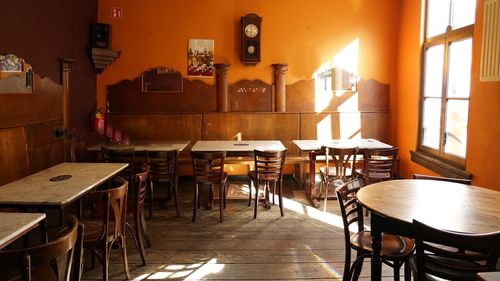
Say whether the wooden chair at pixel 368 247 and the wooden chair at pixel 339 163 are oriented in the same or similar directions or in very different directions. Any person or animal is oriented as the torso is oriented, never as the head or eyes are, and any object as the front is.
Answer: very different directions

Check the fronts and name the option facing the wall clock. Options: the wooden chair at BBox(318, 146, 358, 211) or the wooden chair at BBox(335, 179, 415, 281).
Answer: the wooden chair at BBox(318, 146, 358, 211)

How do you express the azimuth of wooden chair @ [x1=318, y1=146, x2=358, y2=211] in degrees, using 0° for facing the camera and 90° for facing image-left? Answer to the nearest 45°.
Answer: approximately 135°

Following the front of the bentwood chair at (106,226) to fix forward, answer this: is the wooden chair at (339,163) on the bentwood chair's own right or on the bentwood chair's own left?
on the bentwood chair's own right

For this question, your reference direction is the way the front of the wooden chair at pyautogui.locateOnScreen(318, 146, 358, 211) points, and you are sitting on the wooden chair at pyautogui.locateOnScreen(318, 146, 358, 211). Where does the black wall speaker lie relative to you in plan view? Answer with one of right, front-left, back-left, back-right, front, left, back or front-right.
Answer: front-left

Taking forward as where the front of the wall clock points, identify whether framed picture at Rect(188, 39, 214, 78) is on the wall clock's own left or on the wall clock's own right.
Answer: on the wall clock's own right

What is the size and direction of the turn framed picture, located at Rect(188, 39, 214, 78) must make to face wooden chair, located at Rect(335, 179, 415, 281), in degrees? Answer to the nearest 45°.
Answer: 0° — it already faces it

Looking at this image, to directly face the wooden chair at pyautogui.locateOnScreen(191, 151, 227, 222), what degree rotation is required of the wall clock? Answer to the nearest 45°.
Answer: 0° — it already faces it

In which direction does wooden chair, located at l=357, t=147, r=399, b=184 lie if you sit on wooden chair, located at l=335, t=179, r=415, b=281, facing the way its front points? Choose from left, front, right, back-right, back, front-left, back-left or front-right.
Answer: back-left

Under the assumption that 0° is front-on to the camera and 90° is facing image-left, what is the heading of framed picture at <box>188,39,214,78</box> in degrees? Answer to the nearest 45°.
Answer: approximately 0°

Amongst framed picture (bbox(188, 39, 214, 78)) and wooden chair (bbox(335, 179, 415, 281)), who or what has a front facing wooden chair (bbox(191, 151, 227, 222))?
the framed picture

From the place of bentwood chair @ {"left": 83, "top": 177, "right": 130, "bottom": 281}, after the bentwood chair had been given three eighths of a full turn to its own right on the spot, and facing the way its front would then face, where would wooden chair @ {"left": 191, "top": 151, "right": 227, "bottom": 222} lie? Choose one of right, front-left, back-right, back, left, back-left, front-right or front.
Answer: front-left
